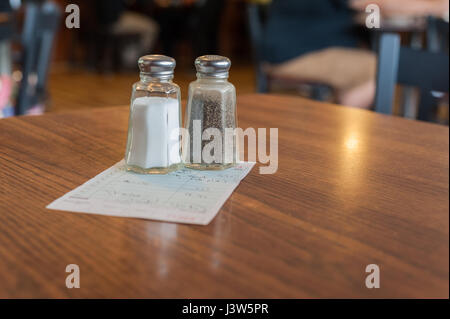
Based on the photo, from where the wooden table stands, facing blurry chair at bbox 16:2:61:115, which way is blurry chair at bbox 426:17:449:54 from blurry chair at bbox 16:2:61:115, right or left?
right

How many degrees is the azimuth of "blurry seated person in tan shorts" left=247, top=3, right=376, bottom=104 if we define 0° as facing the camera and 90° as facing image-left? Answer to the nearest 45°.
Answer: approximately 270°

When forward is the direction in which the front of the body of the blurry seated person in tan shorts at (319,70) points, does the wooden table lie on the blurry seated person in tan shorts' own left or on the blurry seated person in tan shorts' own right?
on the blurry seated person in tan shorts' own right

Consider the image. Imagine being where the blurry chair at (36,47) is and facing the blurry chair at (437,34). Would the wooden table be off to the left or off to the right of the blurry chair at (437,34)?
right

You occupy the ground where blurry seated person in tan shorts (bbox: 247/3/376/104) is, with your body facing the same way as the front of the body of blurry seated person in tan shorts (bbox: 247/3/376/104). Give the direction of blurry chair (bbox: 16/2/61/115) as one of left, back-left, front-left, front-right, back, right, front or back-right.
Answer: back-right

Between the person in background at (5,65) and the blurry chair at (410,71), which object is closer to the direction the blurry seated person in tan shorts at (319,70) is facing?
the blurry chair
